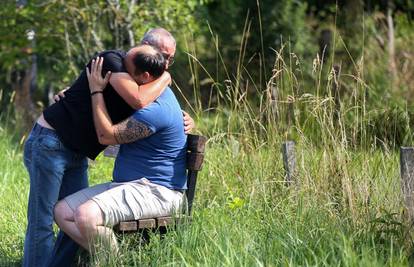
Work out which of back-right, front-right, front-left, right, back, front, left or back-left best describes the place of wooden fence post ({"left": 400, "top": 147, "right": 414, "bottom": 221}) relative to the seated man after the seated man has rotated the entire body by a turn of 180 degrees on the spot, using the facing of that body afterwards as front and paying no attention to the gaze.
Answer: front

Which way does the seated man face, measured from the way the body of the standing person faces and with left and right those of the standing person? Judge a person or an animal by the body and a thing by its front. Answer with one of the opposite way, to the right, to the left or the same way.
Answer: the opposite way

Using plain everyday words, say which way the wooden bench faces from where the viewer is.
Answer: facing to the left of the viewer

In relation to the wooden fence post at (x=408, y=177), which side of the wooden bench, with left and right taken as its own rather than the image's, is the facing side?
back

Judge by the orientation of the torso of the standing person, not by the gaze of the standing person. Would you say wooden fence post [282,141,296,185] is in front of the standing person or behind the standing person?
in front

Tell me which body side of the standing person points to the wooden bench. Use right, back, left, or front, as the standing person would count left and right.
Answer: front

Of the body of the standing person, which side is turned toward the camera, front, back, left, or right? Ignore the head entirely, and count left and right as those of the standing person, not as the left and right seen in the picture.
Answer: right

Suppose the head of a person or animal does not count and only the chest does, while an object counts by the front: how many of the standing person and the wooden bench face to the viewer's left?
1

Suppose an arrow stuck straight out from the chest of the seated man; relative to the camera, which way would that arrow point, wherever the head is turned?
to the viewer's left

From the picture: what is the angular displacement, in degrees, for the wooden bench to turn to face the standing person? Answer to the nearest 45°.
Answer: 0° — it already faces them

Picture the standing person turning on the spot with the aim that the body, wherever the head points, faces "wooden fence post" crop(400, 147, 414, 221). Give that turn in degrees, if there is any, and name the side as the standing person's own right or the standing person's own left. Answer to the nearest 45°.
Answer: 0° — they already face it

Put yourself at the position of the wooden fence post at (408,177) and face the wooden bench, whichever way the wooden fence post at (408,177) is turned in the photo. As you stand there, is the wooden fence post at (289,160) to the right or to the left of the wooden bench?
right

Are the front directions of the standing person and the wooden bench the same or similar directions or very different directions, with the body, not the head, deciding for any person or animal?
very different directions
